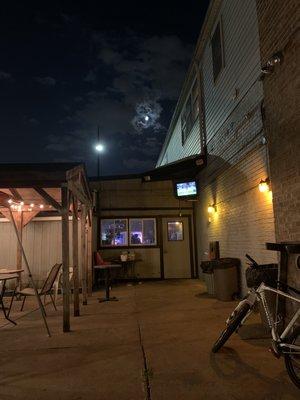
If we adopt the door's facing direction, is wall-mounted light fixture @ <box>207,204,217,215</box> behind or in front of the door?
in front

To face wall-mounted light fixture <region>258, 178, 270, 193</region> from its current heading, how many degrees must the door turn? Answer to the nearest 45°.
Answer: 0° — it already faces it

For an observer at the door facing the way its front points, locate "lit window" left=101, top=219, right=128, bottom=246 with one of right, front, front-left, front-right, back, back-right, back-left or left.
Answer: right

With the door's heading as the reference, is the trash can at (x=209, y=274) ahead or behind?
ahead

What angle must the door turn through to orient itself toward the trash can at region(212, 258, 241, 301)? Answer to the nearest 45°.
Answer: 0° — it already faces it

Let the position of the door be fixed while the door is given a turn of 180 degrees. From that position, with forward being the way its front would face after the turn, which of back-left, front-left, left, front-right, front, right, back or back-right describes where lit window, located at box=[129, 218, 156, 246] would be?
left

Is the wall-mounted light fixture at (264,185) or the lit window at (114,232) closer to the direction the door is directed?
the wall-mounted light fixture

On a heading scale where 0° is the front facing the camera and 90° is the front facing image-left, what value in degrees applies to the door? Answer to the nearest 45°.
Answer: approximately 0°

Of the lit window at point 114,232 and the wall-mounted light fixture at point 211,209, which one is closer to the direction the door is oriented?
the wall-mounted light fixture

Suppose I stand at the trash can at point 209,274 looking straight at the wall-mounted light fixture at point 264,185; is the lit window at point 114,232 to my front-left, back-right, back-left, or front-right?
back-right

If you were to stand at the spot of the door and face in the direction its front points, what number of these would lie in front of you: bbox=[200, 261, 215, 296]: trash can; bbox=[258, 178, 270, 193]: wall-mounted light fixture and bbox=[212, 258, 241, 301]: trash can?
3
